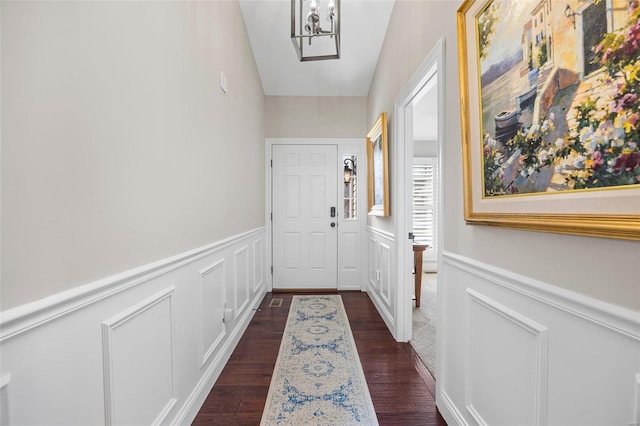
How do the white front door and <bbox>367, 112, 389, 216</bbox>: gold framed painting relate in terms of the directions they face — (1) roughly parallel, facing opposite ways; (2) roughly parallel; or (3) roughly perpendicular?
roughly perpendicular

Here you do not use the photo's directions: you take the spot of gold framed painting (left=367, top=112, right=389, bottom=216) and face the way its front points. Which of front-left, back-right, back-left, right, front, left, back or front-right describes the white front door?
front-right

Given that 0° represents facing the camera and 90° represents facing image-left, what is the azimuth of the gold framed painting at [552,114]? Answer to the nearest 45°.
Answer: approximately 45°

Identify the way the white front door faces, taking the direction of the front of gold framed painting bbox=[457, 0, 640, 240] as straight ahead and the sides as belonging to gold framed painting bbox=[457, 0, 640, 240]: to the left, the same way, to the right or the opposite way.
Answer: to the left

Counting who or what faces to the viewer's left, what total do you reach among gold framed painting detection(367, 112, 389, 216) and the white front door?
1

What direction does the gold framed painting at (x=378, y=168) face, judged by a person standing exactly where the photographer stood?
facing to the left of the viewer

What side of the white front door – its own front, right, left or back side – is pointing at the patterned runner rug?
front

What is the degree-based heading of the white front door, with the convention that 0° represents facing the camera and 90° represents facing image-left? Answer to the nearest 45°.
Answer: approximately 0°
